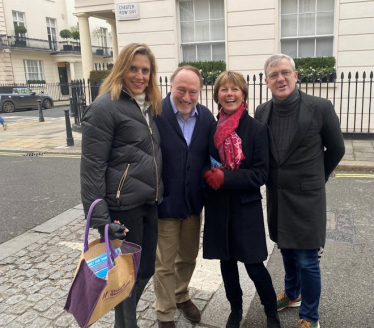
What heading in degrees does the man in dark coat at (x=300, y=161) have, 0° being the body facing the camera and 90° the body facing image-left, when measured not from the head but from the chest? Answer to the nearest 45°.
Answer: approximately 45°

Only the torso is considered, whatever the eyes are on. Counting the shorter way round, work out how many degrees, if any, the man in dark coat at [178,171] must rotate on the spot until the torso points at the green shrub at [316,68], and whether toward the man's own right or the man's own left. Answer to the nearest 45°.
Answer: approximately 135° to the man's own left

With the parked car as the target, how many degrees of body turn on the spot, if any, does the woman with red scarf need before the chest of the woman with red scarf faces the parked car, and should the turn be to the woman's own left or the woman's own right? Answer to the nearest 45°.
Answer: approximately 90° to the woman's own right

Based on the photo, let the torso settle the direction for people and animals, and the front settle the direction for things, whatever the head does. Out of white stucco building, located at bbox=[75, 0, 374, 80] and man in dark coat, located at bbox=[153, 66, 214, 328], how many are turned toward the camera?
2

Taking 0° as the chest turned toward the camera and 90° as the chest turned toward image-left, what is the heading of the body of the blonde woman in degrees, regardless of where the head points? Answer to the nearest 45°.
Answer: approximately 315°

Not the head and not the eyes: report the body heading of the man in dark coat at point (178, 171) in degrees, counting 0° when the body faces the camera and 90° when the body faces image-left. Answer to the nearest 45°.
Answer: approximately 0°

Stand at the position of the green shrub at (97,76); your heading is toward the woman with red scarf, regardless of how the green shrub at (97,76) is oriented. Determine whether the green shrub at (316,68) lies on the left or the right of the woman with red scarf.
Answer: left

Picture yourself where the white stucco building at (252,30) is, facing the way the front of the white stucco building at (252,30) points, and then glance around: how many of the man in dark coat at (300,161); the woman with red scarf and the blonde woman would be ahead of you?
3
